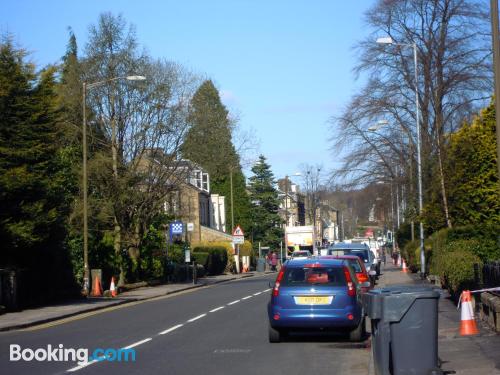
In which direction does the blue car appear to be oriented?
away from the camera

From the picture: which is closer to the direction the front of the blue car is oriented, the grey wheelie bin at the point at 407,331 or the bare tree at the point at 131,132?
the bare tree

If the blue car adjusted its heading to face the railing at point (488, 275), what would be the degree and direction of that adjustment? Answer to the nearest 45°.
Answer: approximately 45° to its right

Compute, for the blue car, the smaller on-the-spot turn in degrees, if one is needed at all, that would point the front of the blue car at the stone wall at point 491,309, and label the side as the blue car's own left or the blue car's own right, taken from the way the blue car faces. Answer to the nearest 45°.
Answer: approximately 90° to the blue car's own right

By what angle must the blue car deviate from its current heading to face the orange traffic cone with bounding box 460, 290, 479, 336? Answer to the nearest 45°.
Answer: approximately 90° to its right

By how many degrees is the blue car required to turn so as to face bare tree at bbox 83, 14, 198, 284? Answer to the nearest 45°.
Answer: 0° — it already faces it

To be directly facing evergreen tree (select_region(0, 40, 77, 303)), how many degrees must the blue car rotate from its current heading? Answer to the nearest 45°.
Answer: approximately 45° to its left

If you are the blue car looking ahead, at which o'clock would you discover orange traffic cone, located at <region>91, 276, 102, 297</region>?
The orange traffic cone is roughly at 11 o'clock from the blue car.

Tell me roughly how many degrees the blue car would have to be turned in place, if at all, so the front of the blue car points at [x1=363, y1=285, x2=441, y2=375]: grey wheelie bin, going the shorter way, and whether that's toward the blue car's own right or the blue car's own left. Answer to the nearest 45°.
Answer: approximately 180°
